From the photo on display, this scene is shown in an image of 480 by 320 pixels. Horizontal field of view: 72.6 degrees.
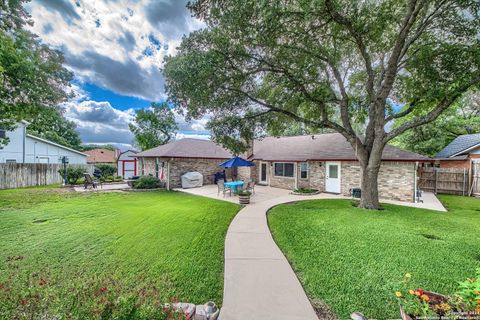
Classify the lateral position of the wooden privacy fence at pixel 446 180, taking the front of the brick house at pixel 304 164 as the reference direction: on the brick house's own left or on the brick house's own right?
on the brick house's own right

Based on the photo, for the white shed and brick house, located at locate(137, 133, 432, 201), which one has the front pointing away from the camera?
the brick house

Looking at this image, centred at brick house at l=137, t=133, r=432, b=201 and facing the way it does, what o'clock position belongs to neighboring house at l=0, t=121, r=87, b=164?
The neighboring house is roughly at 9 o'clock from the brick house.

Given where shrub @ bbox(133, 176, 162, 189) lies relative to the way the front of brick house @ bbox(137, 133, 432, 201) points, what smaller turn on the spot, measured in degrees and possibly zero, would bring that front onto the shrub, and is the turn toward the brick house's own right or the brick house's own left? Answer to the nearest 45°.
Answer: approximately 90° to the brick house's own left

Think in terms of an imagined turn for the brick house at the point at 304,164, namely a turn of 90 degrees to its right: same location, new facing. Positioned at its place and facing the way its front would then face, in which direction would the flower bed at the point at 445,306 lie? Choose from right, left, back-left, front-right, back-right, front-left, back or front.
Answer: left

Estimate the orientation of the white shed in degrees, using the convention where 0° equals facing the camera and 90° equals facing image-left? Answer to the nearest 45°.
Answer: approximately 0°
